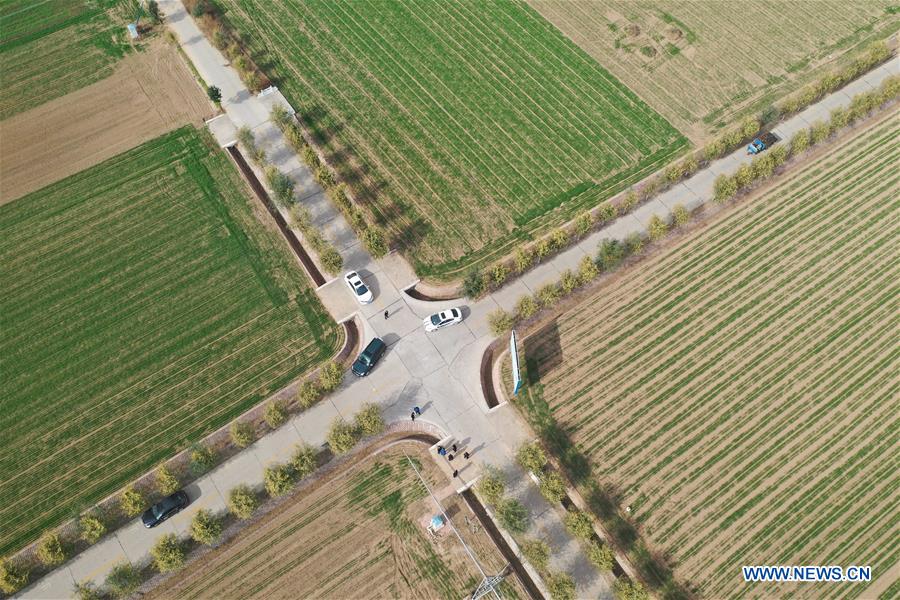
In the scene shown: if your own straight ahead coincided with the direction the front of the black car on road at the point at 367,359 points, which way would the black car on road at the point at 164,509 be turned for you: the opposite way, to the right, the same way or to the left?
the same way
